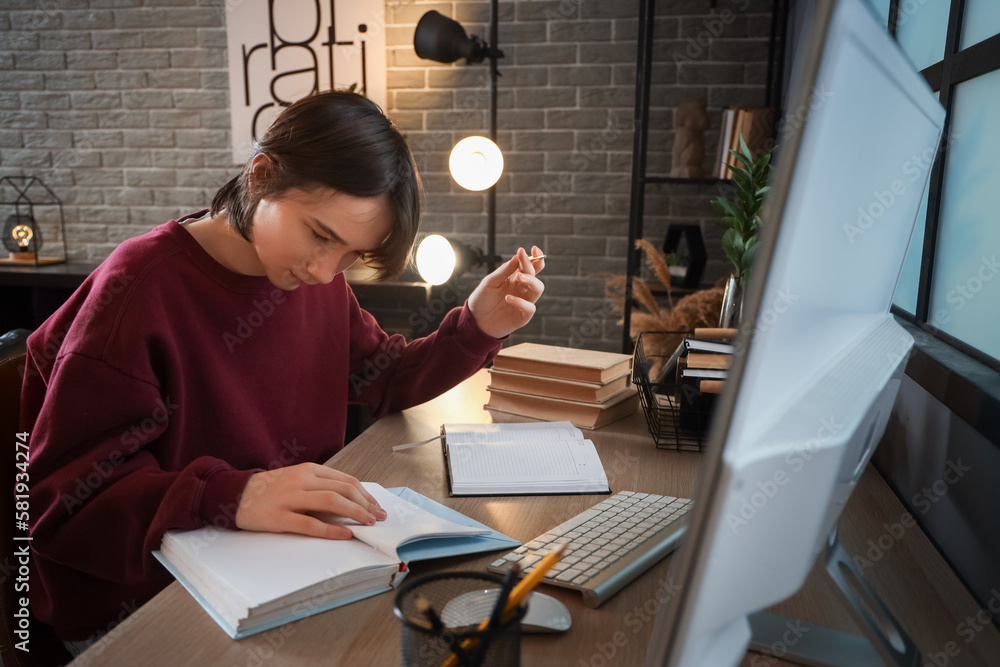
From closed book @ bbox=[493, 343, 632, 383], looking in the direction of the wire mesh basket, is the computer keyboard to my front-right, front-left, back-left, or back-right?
front-right

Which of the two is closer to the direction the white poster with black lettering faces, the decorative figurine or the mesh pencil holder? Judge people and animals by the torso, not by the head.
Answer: the mesh pencil holder

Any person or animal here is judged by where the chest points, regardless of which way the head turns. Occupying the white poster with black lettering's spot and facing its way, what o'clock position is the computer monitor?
The computer monitor is roughly at 12 o'clock from the white poster with black lettering.

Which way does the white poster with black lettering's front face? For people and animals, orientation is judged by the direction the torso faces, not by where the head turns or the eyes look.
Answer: toward the camera

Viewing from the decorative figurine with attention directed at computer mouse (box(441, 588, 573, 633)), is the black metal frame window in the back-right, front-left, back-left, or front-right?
front-left

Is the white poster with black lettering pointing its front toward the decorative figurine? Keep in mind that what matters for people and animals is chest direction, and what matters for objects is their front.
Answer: no

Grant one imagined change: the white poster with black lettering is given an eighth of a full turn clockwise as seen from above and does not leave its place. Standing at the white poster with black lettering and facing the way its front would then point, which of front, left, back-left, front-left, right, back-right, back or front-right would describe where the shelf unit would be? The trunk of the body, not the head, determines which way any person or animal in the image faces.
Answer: left

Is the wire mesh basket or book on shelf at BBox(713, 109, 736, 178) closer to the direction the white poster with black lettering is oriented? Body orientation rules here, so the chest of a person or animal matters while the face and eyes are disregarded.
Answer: the wire mesh basket

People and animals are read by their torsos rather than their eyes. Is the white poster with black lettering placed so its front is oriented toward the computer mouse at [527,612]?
yes

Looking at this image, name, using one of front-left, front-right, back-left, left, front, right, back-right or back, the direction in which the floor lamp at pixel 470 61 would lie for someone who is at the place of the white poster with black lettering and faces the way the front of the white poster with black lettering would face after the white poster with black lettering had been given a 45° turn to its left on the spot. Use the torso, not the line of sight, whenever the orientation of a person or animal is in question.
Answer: front
